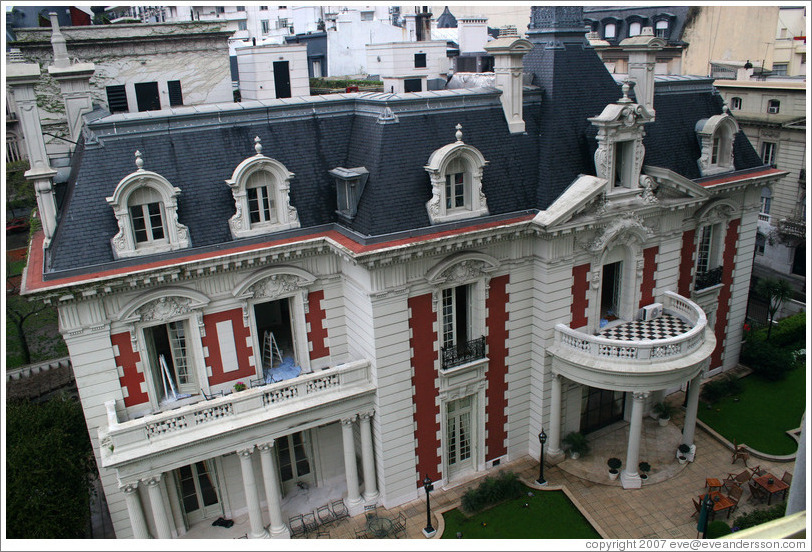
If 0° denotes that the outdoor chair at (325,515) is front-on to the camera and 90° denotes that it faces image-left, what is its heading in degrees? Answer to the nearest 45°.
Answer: approximately 315°

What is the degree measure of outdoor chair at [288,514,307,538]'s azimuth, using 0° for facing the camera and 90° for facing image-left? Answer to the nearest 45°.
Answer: approximately 315°

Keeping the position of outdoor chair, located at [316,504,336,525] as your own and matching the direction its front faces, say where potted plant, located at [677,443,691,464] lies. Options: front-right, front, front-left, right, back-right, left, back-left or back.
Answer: front-left

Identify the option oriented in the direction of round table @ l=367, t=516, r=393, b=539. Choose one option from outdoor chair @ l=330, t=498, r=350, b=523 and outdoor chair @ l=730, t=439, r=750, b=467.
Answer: outdoor chair @ l=330, t=498, r=350, b=523

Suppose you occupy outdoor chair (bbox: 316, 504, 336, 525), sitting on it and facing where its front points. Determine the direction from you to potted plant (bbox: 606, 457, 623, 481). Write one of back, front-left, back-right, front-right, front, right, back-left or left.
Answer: front-left

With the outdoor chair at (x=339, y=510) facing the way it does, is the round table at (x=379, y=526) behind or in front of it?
in front

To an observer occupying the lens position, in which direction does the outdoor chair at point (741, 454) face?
facing the viewer and to the right of the viewer

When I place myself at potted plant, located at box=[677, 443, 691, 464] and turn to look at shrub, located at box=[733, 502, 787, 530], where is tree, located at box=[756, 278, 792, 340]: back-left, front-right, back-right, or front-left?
back-left

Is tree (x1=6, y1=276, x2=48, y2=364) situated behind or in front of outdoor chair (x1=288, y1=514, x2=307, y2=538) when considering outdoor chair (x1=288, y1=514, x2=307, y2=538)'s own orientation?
behind

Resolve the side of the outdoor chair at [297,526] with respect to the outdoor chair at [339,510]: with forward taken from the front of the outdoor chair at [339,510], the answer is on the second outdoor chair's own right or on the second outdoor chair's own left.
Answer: on the second outdoor chair's own right

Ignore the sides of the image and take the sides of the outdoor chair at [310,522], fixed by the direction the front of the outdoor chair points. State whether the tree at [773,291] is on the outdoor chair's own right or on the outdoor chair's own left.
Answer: on the outdoor chair's own left

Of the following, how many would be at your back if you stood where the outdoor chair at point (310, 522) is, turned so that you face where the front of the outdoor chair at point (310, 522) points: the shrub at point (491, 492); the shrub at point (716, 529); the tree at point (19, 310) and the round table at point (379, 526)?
1

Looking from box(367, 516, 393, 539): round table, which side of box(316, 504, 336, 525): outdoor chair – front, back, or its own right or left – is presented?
front

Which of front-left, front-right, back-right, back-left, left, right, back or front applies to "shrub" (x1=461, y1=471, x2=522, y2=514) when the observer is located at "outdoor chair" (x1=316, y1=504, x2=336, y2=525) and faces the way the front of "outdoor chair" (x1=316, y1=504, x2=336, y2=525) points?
front-left

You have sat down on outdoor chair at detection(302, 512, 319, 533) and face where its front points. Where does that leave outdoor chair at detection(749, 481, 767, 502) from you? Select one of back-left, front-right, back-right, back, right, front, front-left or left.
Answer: front-left

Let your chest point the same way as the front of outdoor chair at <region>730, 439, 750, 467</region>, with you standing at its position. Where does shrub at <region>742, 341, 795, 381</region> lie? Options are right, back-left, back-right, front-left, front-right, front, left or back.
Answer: back-left
